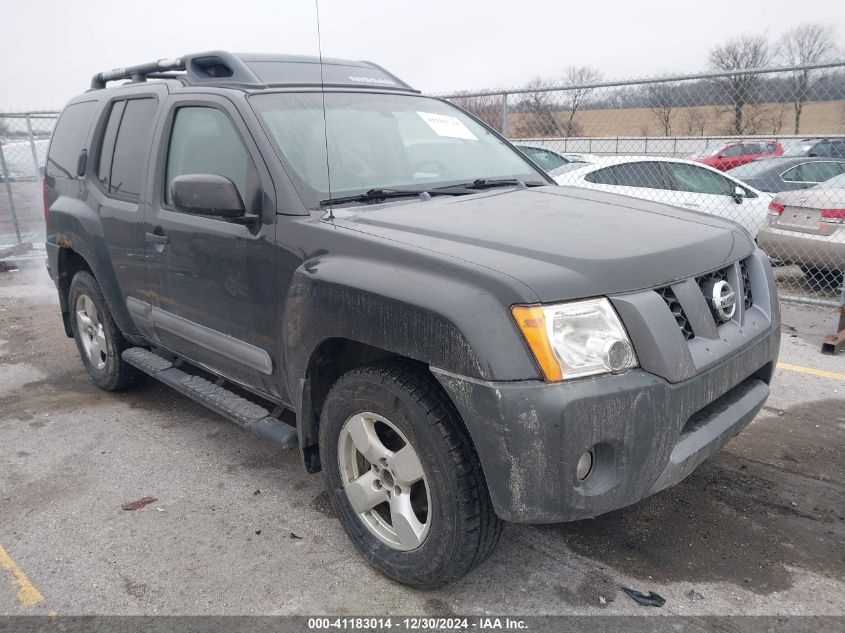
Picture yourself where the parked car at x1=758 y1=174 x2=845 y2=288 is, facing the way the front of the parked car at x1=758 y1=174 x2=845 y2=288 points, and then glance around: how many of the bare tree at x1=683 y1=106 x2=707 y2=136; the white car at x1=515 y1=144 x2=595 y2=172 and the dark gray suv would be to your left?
2

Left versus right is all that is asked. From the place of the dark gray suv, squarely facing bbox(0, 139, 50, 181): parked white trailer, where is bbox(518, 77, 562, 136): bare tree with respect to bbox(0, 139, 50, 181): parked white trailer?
right

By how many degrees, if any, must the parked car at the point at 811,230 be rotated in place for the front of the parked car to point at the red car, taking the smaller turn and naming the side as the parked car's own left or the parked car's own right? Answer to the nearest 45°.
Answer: approximately 45° to the parked car's own left

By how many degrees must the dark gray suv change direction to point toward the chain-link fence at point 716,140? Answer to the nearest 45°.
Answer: approximately 90° to its left

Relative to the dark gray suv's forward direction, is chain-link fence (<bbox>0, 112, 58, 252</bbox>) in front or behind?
behind

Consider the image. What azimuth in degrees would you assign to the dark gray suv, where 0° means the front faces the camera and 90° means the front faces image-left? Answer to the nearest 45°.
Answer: approximately 315°

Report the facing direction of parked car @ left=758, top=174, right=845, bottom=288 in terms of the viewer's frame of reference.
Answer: facing away from the viewer and to the right of the viewer

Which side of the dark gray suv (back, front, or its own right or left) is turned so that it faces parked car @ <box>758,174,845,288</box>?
left
